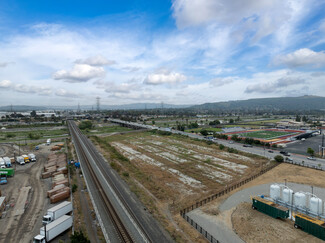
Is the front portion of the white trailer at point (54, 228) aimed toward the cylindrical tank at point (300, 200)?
no

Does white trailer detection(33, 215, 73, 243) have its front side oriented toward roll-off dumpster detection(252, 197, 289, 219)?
no

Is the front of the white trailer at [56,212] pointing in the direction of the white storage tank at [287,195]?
no

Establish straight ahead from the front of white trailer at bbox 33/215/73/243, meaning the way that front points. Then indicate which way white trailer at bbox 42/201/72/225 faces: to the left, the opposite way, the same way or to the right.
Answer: the same way

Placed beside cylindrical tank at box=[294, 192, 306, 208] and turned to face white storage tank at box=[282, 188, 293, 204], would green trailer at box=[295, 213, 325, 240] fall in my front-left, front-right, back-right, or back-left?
back-left
